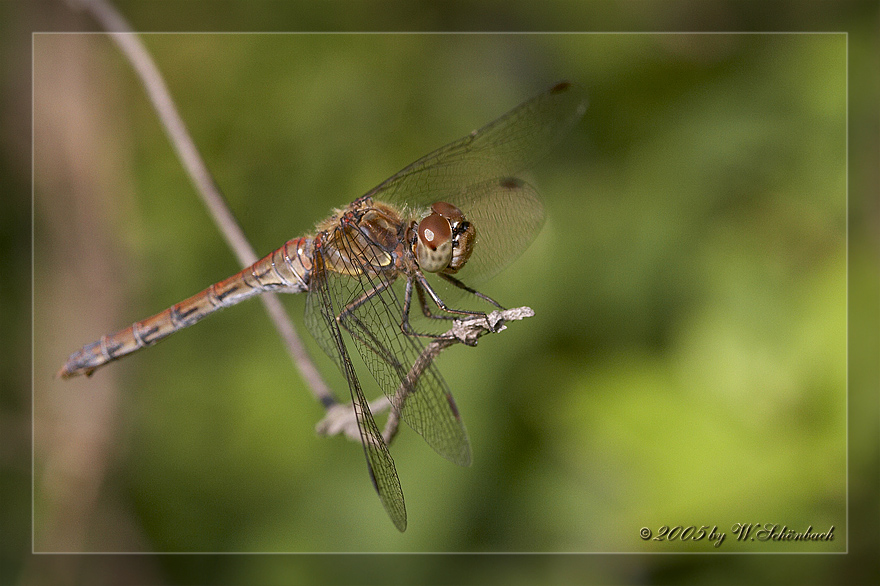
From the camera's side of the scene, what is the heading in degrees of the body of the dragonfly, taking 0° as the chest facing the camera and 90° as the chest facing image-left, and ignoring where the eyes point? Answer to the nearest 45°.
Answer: approximately 270°
